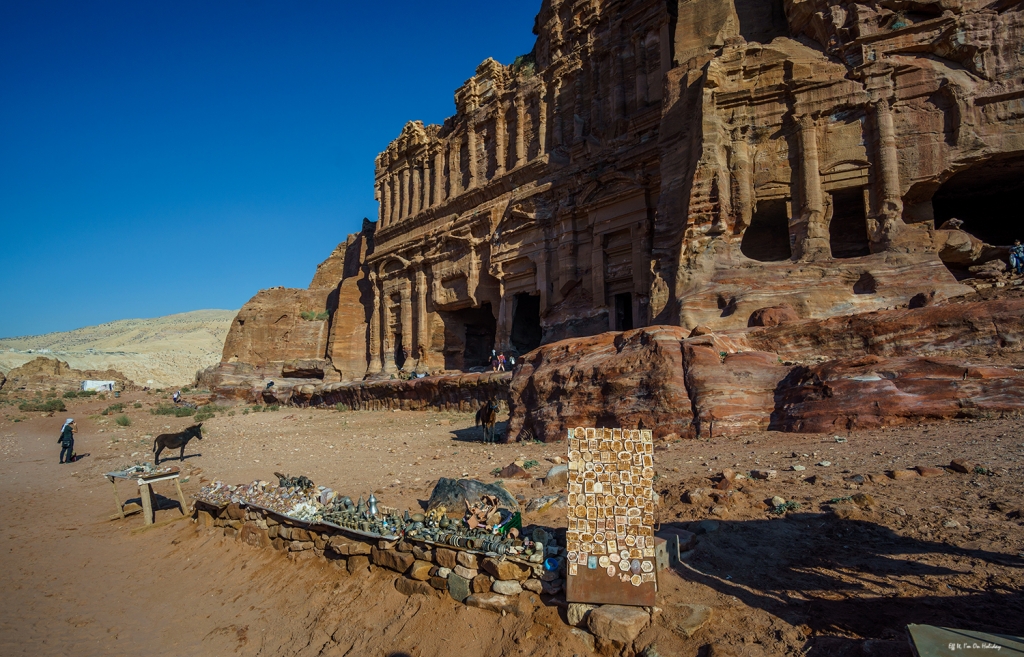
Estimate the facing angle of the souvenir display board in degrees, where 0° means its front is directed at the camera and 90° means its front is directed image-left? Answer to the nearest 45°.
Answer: approximately 0°

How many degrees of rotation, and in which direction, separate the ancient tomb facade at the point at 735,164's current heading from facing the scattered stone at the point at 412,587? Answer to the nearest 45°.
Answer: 0° — it already faces it

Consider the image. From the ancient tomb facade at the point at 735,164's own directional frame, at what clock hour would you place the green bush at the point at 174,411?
The green bush is roughly at 2 o'clock from the ancient tomb facade.

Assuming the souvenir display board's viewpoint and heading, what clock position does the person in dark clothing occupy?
The person in dark clothing is roughly at 4 o'clock from the souvenir display board.

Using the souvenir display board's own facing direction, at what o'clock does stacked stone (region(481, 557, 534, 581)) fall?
The stacked stone is roughly at 4 o'clock from the souvenir display board.

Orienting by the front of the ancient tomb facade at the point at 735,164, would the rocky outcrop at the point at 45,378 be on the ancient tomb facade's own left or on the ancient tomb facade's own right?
on the ancient tomb facade's own right

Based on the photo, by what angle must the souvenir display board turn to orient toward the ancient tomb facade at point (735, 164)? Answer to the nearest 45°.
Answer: approximately 180°

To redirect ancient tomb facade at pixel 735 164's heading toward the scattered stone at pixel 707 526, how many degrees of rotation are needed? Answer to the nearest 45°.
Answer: approximately 45° to its left

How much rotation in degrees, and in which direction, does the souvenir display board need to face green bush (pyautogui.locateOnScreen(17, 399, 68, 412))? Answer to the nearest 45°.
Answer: approximately 135° to its right

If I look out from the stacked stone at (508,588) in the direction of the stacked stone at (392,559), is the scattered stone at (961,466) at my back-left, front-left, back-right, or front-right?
back-right

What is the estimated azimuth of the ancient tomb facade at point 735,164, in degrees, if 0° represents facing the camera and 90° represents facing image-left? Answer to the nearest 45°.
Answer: approximately 45°

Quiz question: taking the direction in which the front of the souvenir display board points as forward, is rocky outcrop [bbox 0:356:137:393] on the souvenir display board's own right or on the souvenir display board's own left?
on the souvenir display board's own right
